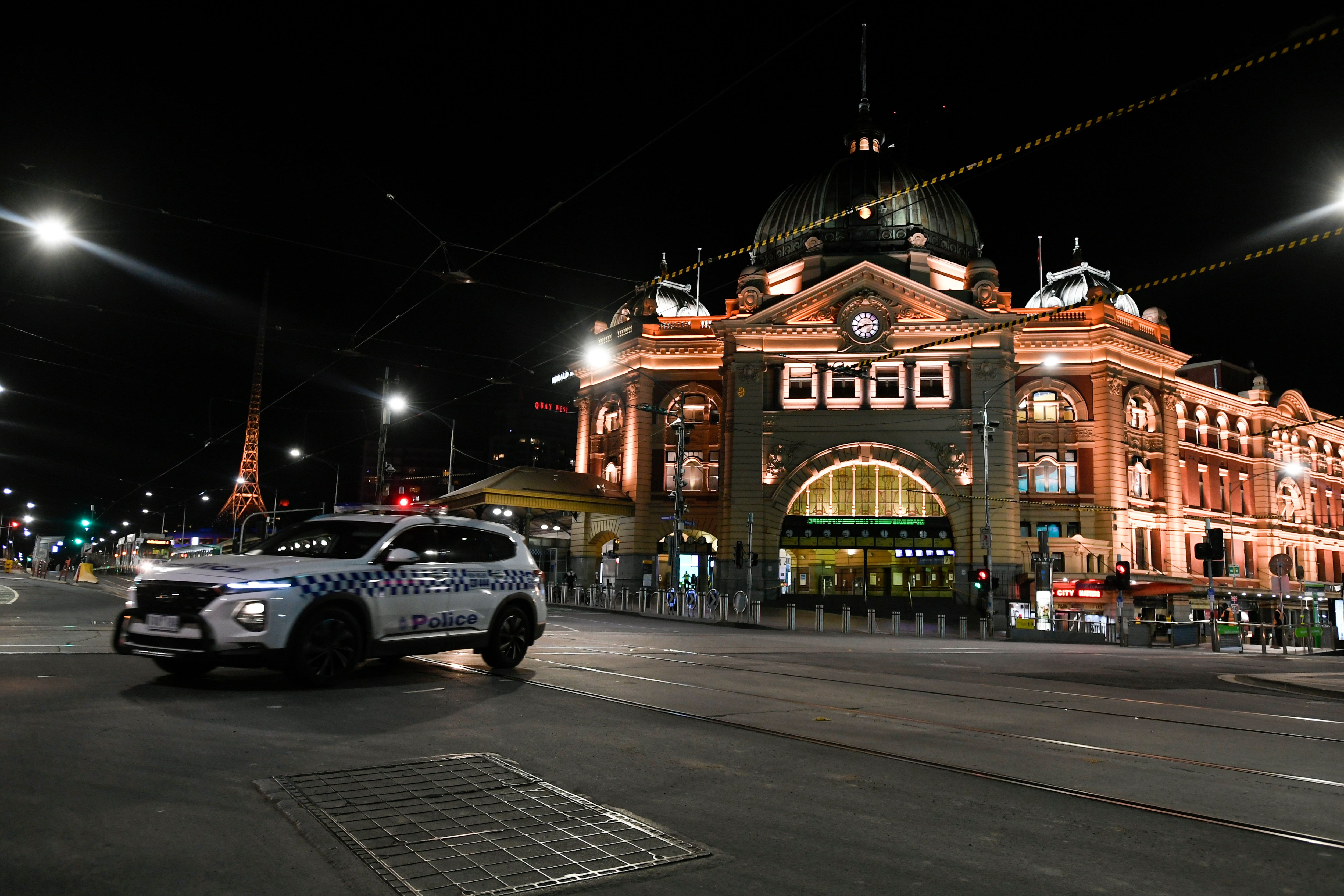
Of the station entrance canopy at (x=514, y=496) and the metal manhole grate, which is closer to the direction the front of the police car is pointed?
the metal manhole grate

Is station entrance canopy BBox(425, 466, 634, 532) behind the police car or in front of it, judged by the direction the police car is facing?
behind

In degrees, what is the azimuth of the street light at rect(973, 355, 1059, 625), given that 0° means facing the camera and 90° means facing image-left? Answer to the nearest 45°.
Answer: approximately 270°

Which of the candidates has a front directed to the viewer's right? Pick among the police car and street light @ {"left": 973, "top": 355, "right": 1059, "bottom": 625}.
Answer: the street light

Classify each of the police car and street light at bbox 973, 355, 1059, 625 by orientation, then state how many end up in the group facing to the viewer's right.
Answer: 1

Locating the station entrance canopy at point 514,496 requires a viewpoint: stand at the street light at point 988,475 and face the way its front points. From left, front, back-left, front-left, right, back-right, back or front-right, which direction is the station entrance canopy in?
back

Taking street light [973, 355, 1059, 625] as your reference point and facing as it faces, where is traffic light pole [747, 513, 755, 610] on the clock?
The traffic light pole is roughly at 6 o'clock from the street light.

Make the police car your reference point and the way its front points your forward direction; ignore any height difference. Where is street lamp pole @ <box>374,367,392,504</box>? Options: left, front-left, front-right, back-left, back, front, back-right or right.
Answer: back-right
